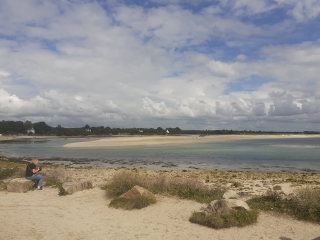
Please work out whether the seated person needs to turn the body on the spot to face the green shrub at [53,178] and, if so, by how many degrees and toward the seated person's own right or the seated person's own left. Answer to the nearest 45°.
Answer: approximately 45° to the seated person's own left

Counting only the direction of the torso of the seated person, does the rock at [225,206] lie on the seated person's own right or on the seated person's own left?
on the seated person's own right

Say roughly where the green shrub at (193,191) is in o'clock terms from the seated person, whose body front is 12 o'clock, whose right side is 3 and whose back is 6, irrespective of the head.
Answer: The green shrub is roughly at 1 o'clock from the seated person.

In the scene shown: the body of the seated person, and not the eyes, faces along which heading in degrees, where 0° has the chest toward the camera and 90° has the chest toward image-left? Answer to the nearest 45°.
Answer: approximately 270°

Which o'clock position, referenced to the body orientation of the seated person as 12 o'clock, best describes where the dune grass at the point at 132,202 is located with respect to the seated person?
The dune grass is roughly at 2 o'clock from the seated person.

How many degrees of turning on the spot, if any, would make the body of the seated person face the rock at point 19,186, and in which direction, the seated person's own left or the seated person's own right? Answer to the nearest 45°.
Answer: approximately 135° to the seated person's own right

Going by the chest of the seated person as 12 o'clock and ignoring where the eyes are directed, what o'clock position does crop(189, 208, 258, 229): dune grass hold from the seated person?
The dune grass is roughly at 2 o'clock from the seated person.
